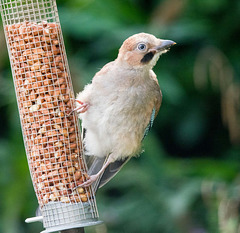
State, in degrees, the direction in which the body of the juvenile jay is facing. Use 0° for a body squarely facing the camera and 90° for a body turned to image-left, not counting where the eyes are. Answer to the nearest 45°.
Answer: approximately 315°
